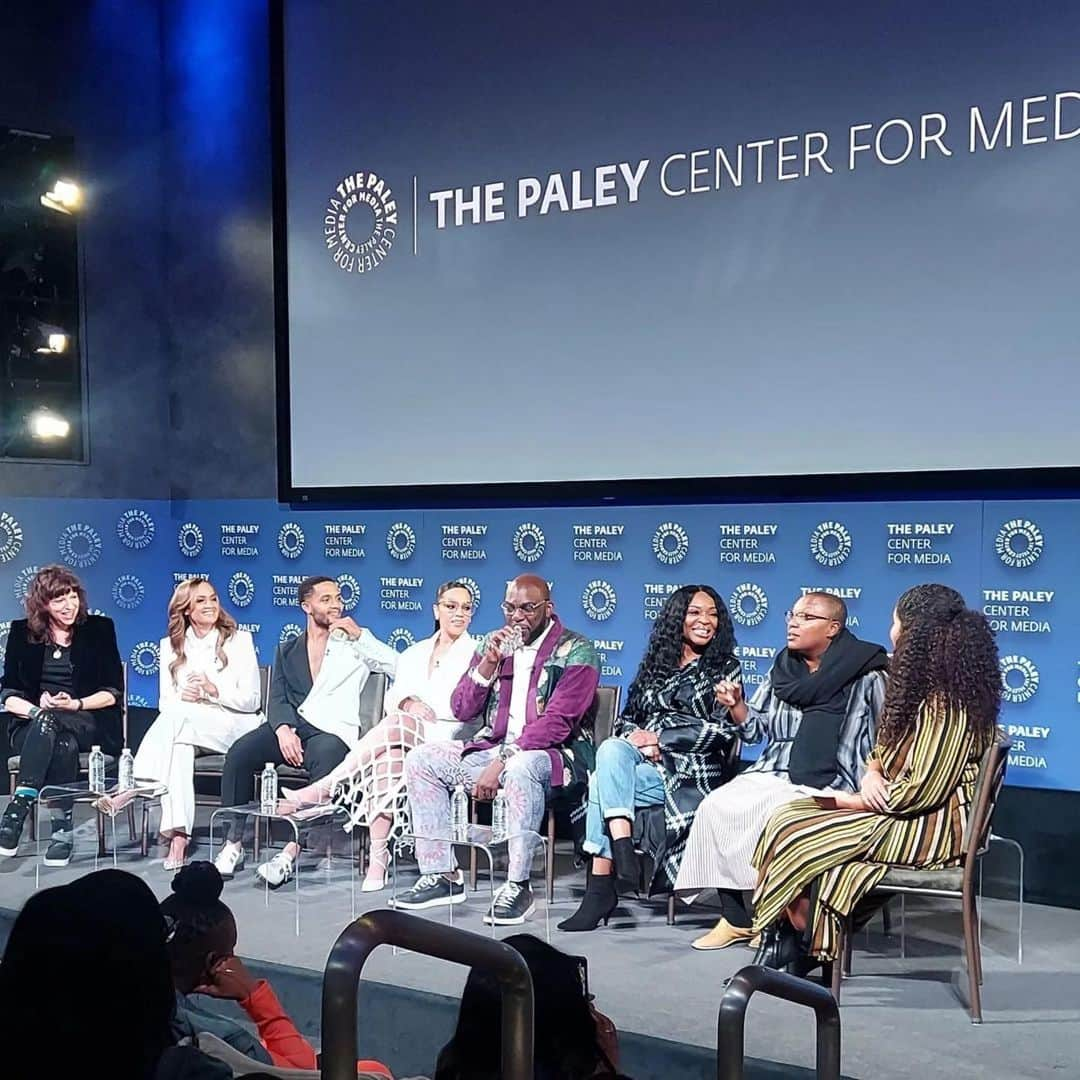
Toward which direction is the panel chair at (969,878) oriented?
to the viewer's left

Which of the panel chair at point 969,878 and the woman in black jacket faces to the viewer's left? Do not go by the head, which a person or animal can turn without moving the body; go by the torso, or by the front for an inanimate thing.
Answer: the panel chair

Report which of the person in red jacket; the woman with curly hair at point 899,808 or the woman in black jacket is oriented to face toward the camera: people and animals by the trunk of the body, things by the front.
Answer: the woman in black jacket

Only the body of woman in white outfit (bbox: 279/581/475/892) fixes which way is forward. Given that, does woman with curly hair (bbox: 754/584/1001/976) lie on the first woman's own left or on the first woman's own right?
on the first woman's own left

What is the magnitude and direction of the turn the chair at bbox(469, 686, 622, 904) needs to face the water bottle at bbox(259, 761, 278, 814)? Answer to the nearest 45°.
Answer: approximately 45° to its right

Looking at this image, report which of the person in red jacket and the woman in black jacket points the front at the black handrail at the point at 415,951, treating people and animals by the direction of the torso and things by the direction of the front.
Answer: the woman in black jacket

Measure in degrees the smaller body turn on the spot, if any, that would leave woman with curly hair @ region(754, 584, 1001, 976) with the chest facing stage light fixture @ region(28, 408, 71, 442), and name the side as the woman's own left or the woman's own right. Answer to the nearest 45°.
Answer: approximately 45° to the woman's own right

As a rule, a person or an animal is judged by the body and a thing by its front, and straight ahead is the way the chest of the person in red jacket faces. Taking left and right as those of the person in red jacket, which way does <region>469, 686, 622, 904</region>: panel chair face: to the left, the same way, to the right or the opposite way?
the opposite way

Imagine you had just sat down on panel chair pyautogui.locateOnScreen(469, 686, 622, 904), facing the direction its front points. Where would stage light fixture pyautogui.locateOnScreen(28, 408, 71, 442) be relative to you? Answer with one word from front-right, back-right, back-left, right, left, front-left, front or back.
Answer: right

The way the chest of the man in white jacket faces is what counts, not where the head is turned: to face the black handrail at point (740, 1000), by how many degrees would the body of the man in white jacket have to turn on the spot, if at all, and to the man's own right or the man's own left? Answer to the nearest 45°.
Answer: approximately 45° to the man's own left

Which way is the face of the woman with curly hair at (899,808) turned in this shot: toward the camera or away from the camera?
away from the camera

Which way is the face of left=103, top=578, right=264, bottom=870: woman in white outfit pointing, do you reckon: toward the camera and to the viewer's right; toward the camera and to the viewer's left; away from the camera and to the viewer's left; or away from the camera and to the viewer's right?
toward the camera and to the viewer's right

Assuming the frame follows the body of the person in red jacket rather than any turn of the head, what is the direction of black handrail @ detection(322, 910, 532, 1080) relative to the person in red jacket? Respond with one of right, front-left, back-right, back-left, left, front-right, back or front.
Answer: back-right

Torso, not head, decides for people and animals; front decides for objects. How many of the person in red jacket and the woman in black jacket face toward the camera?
1

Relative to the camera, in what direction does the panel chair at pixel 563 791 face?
facing the viewer and to the left of the viewer
